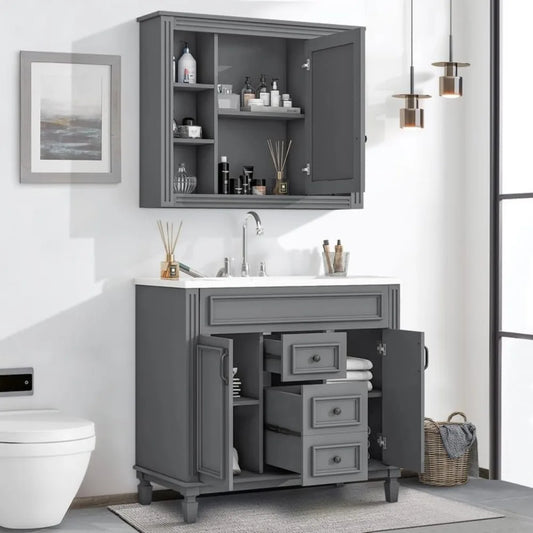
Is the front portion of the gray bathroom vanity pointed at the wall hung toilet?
no

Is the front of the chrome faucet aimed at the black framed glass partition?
no

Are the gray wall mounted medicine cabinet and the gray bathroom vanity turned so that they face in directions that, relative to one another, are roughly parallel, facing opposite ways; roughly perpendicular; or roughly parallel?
roughly parallel

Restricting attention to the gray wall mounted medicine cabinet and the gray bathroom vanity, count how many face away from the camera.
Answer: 0

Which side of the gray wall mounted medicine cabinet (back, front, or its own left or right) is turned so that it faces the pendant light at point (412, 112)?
left

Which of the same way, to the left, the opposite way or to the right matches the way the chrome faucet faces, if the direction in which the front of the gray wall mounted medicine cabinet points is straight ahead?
the same way

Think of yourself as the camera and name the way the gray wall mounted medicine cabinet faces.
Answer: facing the viewer and to the right of the viewer

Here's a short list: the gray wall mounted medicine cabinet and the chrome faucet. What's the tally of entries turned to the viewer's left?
0

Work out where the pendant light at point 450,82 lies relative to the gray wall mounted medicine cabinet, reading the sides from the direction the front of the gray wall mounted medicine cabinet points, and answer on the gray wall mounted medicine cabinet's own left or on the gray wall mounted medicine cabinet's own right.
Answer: on the gray wall mounted medicine cabinet's own left

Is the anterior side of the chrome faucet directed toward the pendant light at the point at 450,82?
no

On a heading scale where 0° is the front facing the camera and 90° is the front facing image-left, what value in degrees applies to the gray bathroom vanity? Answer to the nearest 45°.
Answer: approximately 315°
